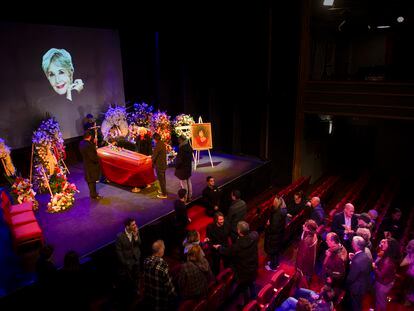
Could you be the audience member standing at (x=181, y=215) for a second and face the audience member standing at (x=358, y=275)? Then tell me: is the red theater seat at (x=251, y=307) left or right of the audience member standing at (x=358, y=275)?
right

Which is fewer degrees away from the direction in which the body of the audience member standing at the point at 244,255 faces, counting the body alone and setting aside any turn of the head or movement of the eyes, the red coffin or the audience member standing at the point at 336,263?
the red coffin

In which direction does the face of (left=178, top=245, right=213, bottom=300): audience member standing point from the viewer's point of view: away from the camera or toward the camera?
away from the camera

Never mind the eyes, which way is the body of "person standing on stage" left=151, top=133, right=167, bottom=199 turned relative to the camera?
to the viewer's left

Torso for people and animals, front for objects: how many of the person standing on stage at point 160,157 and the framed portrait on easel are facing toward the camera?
1

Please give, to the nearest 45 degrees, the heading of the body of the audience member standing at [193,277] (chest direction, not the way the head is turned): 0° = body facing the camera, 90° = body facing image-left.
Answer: approximately 180°

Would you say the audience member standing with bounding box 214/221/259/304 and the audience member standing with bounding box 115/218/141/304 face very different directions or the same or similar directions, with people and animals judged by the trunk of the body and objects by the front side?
very different directions

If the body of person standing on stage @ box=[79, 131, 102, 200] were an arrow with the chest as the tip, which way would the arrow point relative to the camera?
to the viewer's right

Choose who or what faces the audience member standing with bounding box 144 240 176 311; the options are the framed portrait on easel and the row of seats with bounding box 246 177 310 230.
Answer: the framed portrait on easel
